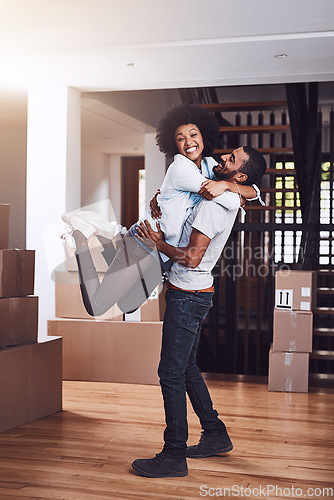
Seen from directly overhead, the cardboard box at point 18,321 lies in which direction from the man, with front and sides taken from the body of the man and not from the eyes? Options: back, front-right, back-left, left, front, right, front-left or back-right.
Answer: front-right

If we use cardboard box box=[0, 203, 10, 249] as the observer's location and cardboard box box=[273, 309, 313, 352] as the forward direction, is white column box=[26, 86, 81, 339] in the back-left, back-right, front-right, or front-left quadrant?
front-left

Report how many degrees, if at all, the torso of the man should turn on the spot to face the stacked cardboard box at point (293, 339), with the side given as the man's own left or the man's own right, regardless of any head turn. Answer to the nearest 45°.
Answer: approximately 90° to the man's own right

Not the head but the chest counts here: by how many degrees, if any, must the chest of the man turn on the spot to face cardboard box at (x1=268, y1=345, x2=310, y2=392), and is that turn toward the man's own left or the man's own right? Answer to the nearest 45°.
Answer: approximately 90° to the man's own right

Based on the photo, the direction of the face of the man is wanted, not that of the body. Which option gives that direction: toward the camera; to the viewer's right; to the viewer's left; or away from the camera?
to the viewer's left

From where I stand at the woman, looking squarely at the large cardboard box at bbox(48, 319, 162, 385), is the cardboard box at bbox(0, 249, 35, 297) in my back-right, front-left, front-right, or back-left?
front-left

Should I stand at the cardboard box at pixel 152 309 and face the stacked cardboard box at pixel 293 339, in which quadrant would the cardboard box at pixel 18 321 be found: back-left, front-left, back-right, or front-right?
back-right

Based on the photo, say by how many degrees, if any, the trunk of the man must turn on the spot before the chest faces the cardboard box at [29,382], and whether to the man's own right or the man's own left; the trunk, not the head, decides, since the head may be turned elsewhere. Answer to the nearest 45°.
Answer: approximately 45° to the man's own right

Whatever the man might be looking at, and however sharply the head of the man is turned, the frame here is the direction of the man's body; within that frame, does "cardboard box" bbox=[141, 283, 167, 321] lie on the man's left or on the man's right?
on the man's right

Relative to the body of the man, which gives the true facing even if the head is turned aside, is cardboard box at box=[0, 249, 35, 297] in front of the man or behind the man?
in front

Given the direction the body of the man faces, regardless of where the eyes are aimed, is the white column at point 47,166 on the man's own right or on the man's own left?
on the man's own right

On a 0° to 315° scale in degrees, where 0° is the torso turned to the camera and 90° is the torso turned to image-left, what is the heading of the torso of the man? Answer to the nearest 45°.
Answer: approximately 90°

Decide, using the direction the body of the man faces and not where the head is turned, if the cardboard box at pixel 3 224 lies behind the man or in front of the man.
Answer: in front
